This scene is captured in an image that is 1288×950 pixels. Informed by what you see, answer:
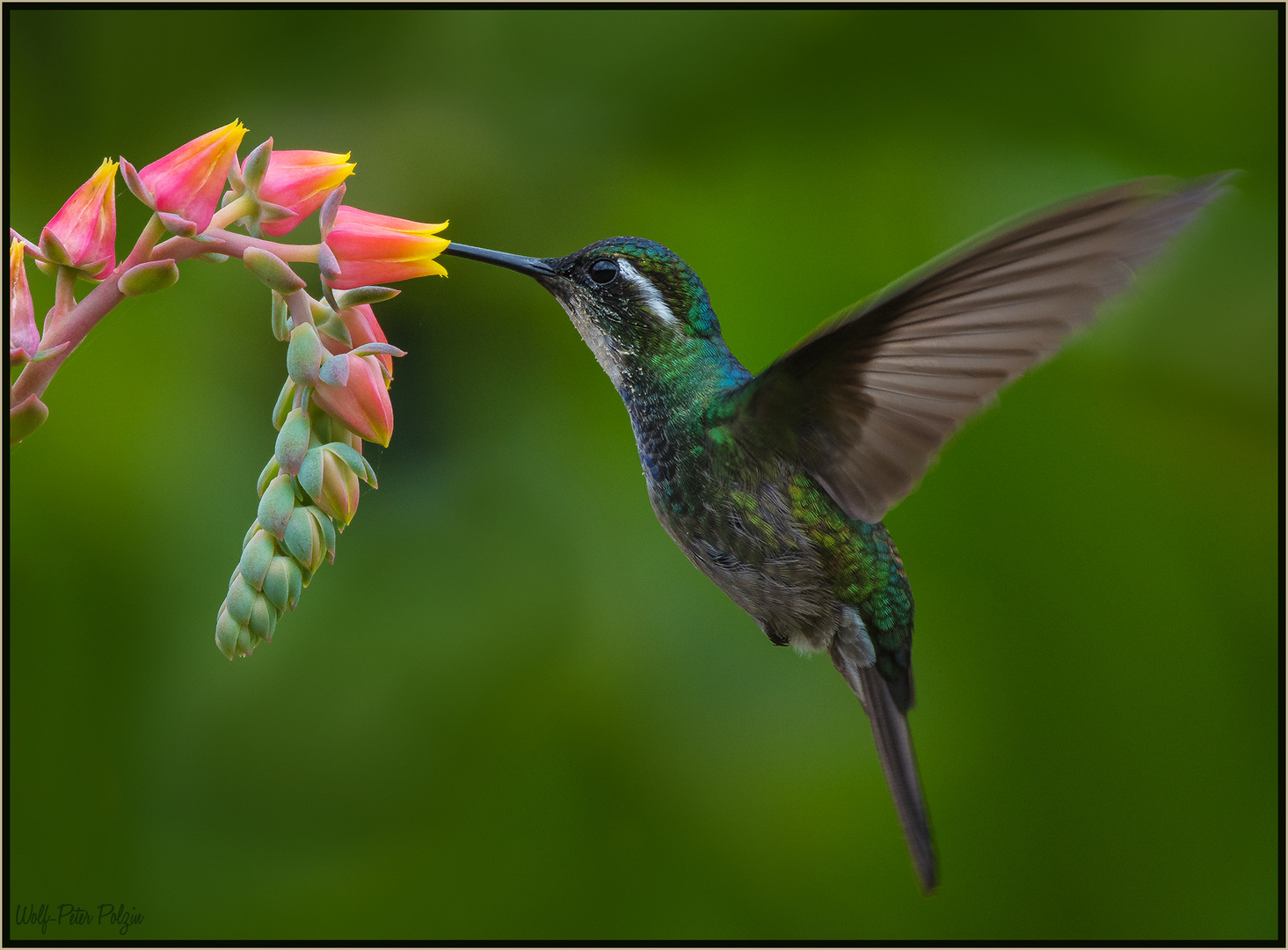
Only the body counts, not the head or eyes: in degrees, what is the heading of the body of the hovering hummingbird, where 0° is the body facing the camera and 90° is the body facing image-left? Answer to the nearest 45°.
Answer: approximately 90°

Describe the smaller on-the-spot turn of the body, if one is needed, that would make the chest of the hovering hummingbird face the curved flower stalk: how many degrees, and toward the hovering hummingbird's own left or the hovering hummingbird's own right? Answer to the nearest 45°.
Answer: approximately 45° to the hovering hummingbird's own left
